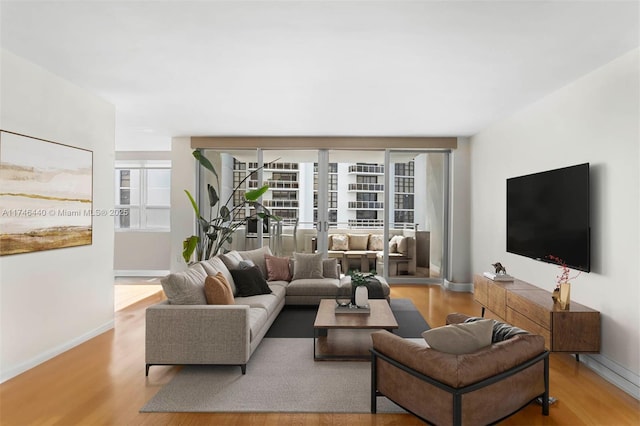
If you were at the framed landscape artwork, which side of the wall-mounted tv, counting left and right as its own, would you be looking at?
front

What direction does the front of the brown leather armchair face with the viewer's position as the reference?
facing away from the viewer and to the left of the viewer

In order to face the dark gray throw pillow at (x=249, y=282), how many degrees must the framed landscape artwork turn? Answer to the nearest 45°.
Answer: approximately 45° to its left

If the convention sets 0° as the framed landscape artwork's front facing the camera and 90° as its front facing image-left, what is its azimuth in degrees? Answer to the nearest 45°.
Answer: approximately 315°

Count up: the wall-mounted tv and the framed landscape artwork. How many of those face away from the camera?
0

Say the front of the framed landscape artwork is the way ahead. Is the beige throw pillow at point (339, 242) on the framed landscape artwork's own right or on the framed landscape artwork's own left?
on the framed landscape artwork's own left

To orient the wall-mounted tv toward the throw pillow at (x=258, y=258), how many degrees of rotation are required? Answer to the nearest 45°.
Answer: approximately 45° to its right

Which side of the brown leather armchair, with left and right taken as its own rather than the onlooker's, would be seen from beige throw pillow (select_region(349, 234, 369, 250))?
front

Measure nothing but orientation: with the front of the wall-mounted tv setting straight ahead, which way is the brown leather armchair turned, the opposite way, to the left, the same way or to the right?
to the right
